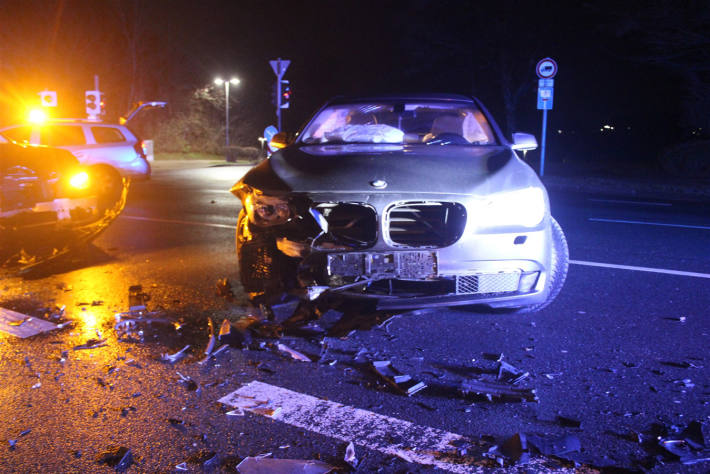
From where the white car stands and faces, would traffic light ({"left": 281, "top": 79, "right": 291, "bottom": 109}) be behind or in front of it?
behind

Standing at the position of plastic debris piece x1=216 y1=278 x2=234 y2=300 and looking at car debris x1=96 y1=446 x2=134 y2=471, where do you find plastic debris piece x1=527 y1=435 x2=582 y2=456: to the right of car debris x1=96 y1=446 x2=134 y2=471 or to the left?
left

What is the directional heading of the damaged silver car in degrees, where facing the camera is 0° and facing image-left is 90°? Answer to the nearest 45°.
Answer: approximately 0°

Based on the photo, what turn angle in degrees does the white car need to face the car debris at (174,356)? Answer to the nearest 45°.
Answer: approximately 90° to its left

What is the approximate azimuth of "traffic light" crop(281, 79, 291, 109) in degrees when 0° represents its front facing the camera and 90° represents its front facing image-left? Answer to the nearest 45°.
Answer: approximately 315°

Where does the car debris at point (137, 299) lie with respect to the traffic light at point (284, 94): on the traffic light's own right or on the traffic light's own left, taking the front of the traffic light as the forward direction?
on the traffic light's own right

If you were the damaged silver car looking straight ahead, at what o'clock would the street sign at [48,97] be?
The street sign is roughly at 5 o'clock from the damaged silver car.

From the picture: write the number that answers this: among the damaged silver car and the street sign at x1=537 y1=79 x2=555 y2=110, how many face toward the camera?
2

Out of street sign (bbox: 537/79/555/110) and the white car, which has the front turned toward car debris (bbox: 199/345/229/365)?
the street sign

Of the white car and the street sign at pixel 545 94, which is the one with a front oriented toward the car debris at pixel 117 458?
the street sign

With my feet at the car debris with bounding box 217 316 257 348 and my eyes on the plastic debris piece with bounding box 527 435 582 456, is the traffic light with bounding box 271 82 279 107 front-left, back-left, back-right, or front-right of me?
back-left

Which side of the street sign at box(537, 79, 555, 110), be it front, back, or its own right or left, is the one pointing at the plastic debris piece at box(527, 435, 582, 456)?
front
